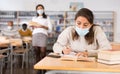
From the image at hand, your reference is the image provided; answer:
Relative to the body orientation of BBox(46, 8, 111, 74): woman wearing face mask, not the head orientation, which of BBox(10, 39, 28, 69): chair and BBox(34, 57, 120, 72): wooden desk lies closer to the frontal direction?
the wooden desk

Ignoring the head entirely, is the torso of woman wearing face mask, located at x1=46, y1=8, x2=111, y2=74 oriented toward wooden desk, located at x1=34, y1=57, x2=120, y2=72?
yes

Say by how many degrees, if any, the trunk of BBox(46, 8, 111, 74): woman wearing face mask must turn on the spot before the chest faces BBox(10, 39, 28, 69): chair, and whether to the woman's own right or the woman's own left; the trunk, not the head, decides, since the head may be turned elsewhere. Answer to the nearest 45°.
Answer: approximately 135° to the woman's own right

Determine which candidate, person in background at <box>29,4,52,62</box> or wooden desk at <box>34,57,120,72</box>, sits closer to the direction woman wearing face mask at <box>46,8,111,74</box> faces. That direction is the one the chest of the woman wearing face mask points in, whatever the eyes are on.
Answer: the wooden desk

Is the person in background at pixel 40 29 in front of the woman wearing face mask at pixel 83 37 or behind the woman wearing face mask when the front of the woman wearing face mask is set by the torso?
behind

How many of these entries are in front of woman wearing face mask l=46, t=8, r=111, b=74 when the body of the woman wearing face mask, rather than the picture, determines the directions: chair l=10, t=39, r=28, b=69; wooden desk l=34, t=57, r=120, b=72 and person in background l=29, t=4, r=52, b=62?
1

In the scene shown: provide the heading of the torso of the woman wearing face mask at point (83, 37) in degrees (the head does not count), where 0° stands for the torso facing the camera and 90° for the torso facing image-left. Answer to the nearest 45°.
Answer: approximately 0°
